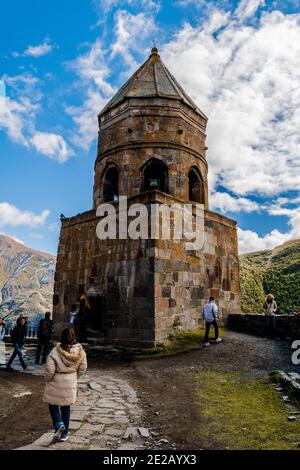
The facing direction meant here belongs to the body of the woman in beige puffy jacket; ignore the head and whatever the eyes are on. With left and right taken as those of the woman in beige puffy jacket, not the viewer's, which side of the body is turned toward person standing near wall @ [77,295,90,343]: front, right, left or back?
front

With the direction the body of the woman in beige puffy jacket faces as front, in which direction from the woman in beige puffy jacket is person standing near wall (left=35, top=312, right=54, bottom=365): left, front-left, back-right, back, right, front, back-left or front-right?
front

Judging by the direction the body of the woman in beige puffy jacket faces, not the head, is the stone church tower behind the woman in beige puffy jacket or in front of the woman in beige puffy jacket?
in front

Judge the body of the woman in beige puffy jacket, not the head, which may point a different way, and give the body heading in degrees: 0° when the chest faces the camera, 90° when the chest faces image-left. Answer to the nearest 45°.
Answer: approximately 180°

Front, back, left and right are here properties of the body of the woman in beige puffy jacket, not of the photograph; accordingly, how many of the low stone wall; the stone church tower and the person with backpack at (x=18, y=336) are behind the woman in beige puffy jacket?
0

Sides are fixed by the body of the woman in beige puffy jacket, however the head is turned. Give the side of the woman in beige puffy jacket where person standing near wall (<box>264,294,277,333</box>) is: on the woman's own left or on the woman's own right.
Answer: on the woman's own right

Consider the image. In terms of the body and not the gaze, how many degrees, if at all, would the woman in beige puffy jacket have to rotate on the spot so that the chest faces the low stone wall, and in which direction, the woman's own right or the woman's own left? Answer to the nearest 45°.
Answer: approximately 45° to the woman's own right

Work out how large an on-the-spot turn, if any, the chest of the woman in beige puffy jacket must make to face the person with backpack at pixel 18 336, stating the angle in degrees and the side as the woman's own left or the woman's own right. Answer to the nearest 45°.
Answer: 0° — they already face them
